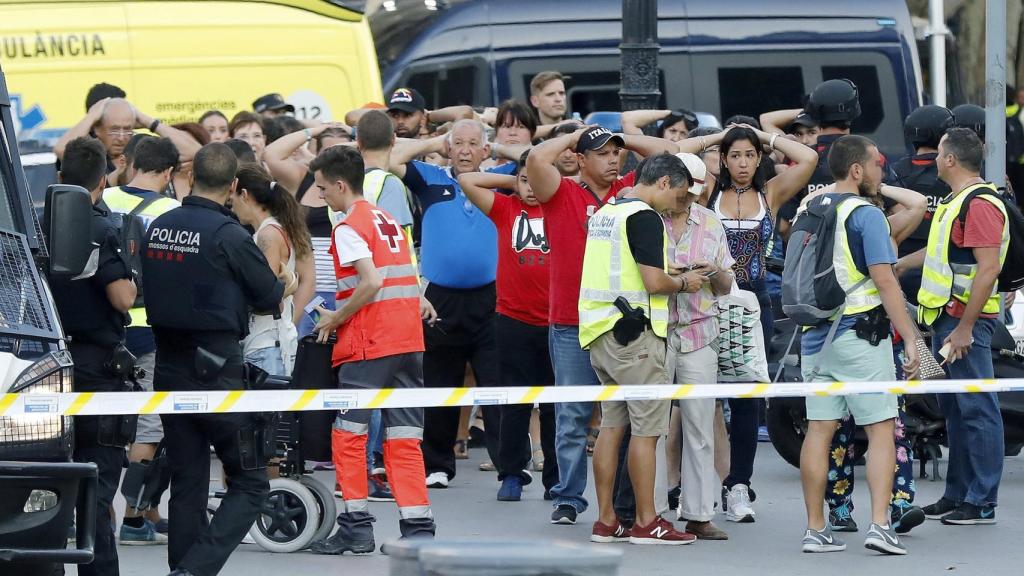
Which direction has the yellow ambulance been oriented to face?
to the viewer's left

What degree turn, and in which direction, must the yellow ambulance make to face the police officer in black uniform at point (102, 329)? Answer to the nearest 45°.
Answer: approximately 90° to its left

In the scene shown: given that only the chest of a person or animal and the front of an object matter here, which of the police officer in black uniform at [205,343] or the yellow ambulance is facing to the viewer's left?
the yellow ambulance

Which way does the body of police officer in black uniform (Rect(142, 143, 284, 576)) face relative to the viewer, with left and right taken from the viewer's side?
facing away from the viewer and to the right of the viewer
